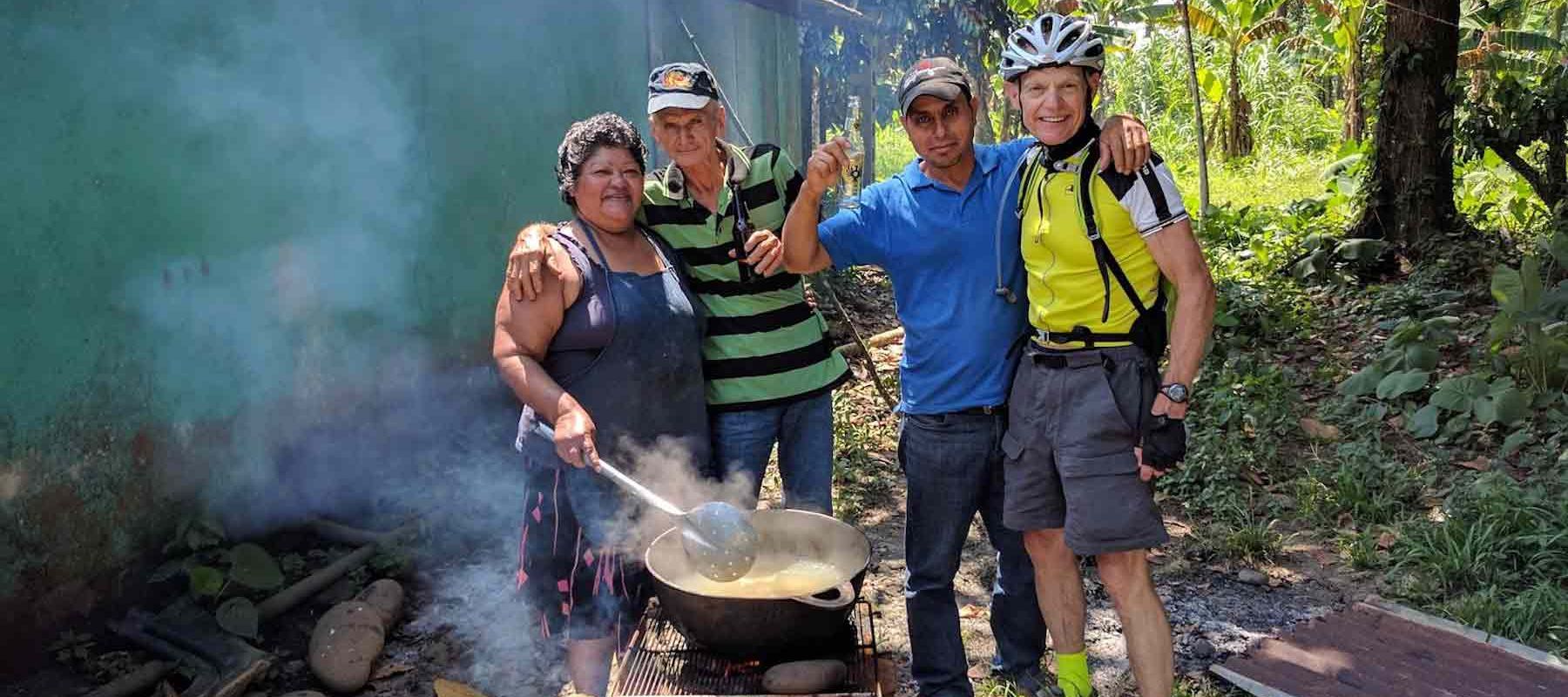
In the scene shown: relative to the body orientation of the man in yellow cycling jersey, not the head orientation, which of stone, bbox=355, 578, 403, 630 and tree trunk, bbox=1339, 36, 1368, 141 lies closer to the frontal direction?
the stone

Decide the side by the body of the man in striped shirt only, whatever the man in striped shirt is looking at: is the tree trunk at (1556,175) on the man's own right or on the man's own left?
on the man's own left

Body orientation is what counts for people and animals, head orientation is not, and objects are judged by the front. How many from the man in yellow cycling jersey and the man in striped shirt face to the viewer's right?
0

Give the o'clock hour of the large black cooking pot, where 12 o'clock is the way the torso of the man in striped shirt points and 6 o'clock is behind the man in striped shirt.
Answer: The large black cooking pot is roughly at 12 o'clock from the man in striped shirt.

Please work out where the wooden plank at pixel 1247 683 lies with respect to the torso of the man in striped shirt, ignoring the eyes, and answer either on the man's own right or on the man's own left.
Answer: on the man's own left

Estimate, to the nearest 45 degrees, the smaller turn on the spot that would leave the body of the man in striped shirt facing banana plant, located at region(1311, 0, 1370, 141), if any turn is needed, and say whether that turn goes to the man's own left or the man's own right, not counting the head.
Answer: approximately 135° to the man's own left

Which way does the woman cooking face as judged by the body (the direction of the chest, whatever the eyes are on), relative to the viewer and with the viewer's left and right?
facing the viewer and to the right of the viewer
